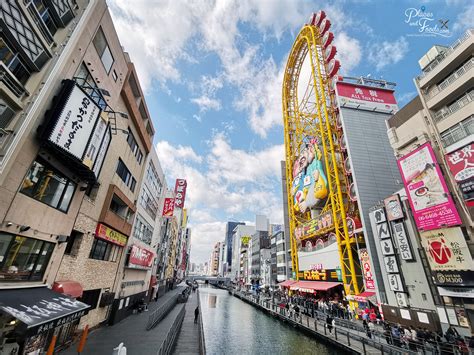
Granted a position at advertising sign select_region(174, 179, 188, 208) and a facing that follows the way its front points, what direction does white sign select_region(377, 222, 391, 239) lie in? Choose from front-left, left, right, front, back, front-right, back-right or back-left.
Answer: front-left

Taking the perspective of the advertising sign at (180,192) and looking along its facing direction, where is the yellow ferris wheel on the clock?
The yellow ferris wheel is roughly at 10 o'clock from the advertising sign.

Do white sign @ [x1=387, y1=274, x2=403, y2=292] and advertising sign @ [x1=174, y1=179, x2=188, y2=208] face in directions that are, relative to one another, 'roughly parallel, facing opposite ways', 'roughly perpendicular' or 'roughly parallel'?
roughly perpendicular

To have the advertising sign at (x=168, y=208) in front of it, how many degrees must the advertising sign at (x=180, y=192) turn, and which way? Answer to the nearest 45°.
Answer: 0° — it already faces it

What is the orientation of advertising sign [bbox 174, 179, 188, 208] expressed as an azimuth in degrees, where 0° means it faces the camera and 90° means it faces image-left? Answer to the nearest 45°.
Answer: approximately 0°

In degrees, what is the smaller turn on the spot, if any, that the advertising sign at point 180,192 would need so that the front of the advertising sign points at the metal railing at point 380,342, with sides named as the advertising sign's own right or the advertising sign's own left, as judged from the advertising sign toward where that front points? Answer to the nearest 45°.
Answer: approximately 45° to the advertising sign's own left

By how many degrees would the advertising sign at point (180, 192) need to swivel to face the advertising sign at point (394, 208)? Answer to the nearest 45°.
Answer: approximately 45° to its left

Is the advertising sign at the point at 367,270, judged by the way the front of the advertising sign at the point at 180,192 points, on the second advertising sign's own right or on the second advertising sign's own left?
on the second advertising sign's own left

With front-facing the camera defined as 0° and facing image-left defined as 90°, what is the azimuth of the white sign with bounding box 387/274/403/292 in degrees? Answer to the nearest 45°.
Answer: approximately 45°

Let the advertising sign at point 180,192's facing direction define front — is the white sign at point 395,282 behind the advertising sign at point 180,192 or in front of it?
in front

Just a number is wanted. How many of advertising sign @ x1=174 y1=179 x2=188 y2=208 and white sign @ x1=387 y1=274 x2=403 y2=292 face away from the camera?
0
